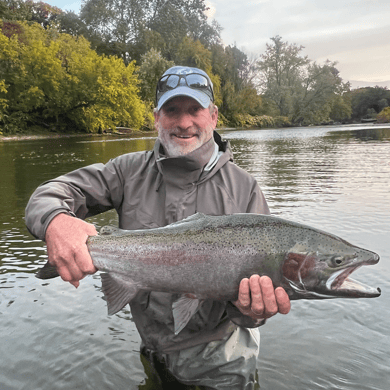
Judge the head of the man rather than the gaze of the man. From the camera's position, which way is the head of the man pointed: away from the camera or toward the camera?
toward the camera

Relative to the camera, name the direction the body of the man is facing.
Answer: toward the camera

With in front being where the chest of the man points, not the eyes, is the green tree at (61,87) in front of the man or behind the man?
behind
